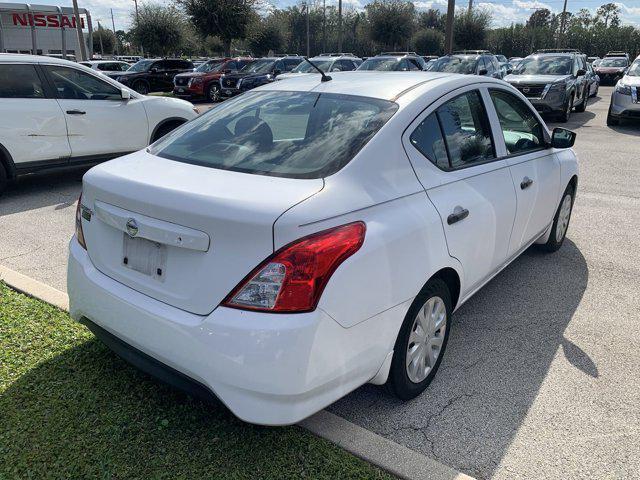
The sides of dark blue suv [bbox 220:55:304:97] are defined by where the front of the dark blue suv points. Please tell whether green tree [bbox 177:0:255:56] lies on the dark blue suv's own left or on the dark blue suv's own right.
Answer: on the dark blue suv's own right

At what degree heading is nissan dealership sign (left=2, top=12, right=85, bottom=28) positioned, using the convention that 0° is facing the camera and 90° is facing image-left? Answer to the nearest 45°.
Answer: approximately 0°

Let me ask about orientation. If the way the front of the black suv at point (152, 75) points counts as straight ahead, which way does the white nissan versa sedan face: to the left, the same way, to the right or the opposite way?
the opposite way

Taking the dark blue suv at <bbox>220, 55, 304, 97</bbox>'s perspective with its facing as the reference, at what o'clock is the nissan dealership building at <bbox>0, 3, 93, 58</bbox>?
The nissan dealership building is roughly at 3 o'clock from the dark blue suv.

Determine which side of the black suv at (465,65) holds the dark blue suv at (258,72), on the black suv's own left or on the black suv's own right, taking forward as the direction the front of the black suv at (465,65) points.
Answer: on the black suv's own right

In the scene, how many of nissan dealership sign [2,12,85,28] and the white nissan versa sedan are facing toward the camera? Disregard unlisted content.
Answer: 1

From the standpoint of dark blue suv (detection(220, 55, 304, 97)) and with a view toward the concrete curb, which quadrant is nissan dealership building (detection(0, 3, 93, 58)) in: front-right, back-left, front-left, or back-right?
back-right

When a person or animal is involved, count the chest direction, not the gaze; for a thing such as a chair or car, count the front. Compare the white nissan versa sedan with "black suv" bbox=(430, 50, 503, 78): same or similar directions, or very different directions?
very different directions

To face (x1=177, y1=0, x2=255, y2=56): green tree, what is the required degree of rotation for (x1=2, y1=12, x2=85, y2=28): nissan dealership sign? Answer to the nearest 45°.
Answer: approximately 45° to its left

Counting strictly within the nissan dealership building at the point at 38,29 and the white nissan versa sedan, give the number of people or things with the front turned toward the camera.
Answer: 1

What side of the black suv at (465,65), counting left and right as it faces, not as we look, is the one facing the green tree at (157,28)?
right

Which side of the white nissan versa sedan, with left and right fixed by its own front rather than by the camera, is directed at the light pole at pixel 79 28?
left

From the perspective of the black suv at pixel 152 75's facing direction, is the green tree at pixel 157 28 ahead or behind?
behind
